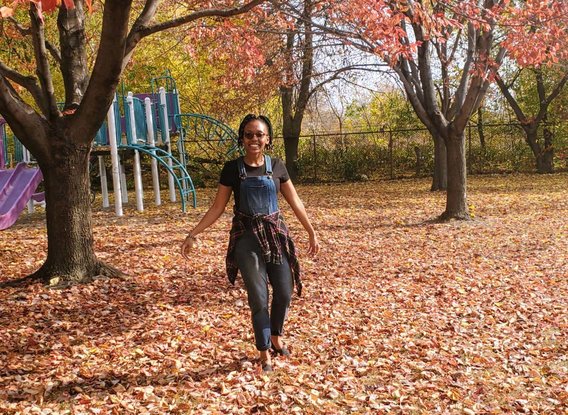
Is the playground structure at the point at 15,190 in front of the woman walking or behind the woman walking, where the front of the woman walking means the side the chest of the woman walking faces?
behind

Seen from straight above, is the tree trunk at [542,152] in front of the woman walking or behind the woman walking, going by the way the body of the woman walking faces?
behind

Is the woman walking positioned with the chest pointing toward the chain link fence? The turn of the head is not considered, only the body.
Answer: no

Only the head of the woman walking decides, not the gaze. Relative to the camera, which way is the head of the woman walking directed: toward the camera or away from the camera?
toward the camera

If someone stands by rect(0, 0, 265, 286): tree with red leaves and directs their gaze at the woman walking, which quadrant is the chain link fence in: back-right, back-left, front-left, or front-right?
back-left

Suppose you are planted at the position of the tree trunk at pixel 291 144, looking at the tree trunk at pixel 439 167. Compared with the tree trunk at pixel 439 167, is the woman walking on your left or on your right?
right

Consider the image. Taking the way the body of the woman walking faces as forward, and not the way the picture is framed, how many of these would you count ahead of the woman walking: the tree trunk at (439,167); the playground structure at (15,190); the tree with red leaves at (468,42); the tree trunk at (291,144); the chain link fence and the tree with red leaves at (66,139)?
0

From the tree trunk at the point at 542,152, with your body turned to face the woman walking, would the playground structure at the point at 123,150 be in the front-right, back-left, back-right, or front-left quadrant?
front-right

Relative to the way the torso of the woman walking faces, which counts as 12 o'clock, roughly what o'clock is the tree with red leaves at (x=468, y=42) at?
The tree with red leaves is roughly at 7 o'clock from the woman walking.

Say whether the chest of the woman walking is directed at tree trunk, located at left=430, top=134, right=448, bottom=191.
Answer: no

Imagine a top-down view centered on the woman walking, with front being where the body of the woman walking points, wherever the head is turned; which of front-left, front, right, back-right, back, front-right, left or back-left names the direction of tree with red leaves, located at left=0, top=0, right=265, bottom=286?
back-right

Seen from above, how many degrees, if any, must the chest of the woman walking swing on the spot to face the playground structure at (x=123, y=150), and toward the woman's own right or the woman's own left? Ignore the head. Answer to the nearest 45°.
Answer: approximately 180°

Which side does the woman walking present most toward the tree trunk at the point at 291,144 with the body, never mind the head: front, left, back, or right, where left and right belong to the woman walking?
back

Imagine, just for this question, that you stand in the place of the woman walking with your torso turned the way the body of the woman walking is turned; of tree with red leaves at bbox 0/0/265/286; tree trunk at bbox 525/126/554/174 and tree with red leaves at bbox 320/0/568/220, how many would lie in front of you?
0

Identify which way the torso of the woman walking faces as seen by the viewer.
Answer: toward the camera
